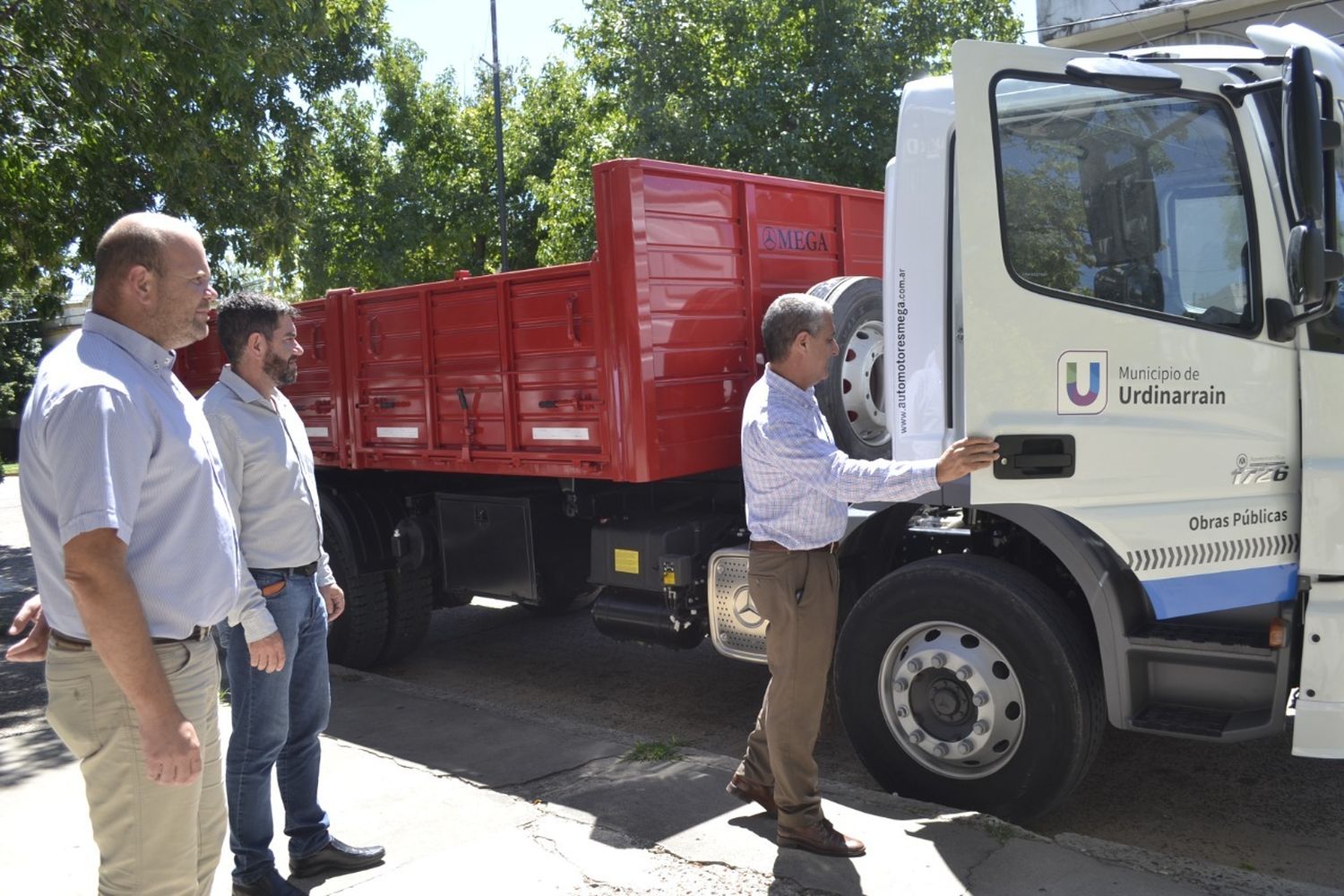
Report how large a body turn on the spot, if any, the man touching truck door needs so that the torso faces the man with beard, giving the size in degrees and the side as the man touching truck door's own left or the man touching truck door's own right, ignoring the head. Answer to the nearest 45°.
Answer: approximately 180°

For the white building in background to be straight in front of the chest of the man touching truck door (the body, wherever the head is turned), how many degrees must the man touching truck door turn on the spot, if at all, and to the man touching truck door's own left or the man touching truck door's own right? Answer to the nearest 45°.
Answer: approximately 90° to the man touching truck door's own left

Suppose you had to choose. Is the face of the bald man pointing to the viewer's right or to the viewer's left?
to the viewer's right

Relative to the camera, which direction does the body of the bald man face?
to the viewer's right

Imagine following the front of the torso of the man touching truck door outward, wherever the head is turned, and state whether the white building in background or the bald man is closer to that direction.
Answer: the white building in background

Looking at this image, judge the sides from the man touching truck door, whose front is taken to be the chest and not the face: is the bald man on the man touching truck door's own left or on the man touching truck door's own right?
on the man touching truck door's own right

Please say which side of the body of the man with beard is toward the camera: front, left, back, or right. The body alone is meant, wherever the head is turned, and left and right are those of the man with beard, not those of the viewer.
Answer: right

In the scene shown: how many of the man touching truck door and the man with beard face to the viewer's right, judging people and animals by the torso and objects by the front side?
2

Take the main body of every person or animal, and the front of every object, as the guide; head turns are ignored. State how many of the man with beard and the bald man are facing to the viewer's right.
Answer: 2

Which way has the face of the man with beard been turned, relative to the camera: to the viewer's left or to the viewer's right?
to the viewer's right

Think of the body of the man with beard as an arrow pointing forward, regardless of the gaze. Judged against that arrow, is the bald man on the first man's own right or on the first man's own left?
on the first man's own right

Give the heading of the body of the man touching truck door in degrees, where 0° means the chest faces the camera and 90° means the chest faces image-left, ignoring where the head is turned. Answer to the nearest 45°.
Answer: approximately 270°

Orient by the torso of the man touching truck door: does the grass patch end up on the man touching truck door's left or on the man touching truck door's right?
on the man touching truck door's left

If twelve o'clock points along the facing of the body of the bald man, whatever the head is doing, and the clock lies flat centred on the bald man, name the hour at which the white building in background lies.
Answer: The white building in background is roughly at 11 o'clock from the bald man.

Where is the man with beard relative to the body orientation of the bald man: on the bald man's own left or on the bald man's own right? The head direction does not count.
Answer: on the bald man's own left

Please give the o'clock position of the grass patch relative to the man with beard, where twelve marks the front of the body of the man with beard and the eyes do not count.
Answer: The grass patch is roughly at 11 o'clock from the man with beard.
